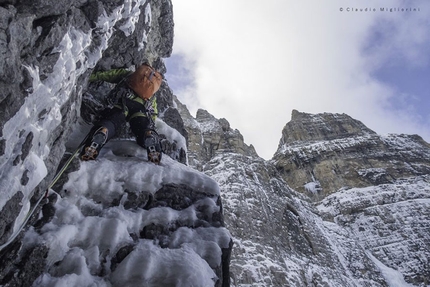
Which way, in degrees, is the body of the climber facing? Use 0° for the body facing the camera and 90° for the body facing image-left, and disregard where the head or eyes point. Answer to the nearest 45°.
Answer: approximately 180°
